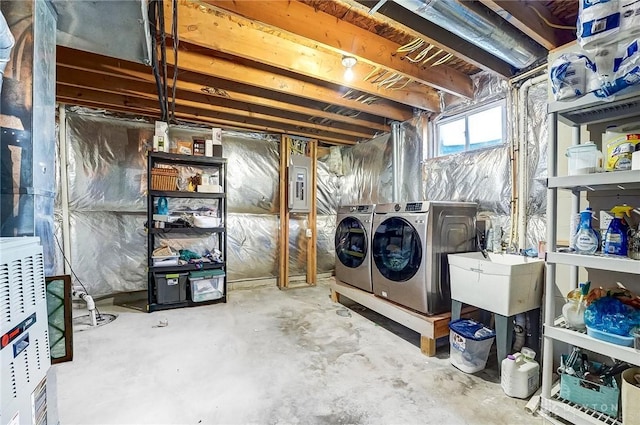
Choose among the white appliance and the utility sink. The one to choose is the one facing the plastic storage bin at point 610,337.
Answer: the white appliance

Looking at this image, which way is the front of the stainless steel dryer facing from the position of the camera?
facing the viewer and to the left of the viewer

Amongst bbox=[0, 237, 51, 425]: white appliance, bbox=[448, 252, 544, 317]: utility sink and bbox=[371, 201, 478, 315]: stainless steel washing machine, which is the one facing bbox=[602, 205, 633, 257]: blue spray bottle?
the white appliance

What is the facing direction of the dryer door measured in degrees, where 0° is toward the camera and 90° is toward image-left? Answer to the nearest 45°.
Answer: approximately 45°

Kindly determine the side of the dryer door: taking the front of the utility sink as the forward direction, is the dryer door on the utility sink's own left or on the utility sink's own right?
on the utility sink's own right

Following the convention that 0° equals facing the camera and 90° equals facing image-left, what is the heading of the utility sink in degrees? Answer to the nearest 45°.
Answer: approximately 45°

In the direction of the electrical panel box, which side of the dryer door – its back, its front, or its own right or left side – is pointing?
right

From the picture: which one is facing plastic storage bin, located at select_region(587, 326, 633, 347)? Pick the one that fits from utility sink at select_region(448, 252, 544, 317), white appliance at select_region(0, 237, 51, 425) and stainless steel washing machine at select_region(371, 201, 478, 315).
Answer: the white appliance

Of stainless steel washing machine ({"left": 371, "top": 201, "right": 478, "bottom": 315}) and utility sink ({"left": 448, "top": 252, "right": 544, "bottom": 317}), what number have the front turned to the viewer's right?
0

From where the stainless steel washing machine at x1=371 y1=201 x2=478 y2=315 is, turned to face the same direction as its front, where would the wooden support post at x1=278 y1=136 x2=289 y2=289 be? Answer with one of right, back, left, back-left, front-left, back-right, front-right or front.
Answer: right

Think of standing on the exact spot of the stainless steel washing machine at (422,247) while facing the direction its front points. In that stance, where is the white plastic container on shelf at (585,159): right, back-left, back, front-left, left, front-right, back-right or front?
left

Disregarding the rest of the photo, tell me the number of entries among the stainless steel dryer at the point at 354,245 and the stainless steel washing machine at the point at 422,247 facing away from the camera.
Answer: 0

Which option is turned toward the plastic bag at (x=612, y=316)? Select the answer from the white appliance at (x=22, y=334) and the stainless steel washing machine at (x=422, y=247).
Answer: the white appliance

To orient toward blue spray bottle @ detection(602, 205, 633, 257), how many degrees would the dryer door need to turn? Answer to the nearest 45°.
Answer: approximately 90° to its left
